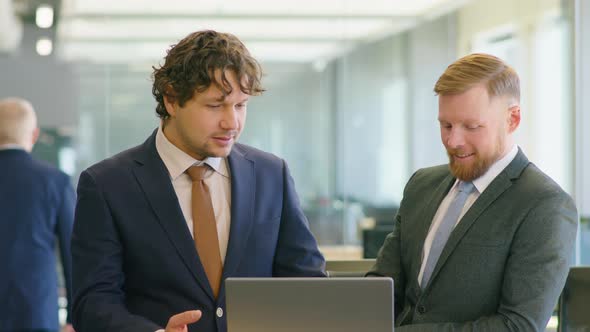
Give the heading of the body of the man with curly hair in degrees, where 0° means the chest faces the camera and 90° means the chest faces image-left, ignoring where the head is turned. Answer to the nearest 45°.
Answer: approximately 315°

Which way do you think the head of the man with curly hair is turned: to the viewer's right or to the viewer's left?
to the viewer's right

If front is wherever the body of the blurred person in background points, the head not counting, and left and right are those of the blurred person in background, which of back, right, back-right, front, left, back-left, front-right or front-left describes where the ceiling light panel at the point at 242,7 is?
front-right

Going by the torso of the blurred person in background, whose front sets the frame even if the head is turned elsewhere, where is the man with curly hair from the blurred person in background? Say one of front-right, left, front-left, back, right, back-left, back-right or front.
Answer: back

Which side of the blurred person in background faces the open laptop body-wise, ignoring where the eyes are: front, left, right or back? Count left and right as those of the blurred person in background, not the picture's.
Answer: back

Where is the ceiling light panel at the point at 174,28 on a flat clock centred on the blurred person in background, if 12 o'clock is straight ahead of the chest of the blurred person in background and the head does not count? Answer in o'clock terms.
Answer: The ceiling light panel is roughly at 1 o'clock from the blurred person in background.

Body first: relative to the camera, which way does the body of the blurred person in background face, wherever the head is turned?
away from the camera

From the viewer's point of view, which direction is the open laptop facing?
away from the camera

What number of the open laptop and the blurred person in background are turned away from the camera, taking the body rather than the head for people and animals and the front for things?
2

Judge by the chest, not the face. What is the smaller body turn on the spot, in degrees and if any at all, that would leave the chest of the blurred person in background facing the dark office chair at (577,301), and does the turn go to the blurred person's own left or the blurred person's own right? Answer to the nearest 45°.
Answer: approximately 135° to the blurred person's own right
